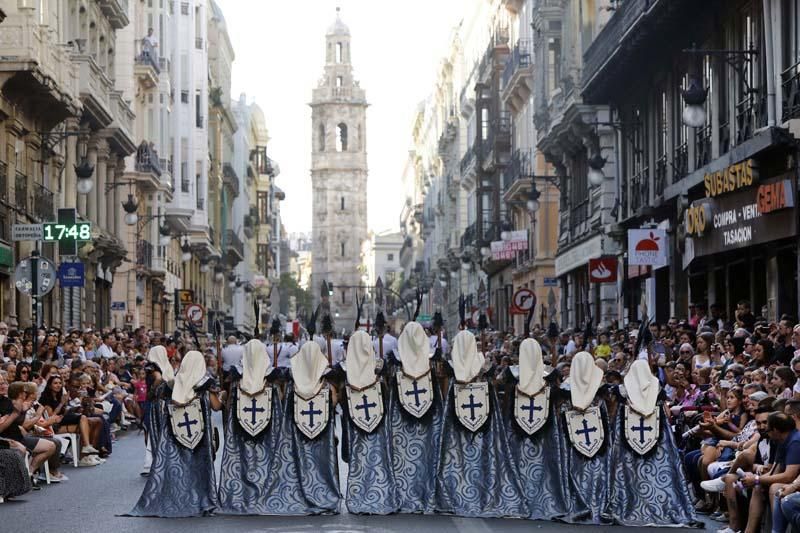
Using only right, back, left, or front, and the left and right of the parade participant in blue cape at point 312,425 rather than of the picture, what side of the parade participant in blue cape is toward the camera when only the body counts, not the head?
back

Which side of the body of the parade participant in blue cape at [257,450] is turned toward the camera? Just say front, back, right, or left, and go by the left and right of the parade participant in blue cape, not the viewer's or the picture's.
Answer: back

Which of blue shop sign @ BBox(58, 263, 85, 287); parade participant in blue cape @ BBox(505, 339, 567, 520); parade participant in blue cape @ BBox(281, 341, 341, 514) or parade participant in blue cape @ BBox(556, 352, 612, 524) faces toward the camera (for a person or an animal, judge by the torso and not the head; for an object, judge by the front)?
the blue shop sign

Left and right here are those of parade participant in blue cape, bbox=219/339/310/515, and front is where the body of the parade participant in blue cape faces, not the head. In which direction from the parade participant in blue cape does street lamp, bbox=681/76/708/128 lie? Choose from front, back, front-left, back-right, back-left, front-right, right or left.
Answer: front-right

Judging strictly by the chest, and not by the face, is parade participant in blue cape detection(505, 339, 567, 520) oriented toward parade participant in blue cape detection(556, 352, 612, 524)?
no

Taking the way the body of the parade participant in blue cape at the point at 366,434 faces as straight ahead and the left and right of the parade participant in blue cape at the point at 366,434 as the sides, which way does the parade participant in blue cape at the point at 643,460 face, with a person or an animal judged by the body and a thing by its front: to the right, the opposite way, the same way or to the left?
the same way

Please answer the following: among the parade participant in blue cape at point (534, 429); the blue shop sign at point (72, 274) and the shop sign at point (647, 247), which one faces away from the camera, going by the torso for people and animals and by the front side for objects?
the parade participant in blue cape

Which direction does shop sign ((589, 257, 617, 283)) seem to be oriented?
toward the camera

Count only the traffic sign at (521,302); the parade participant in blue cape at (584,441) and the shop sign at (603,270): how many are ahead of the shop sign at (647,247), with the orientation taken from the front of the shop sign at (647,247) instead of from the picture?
1

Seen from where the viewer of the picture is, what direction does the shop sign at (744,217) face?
facing the viewer and to the left of the viewer
